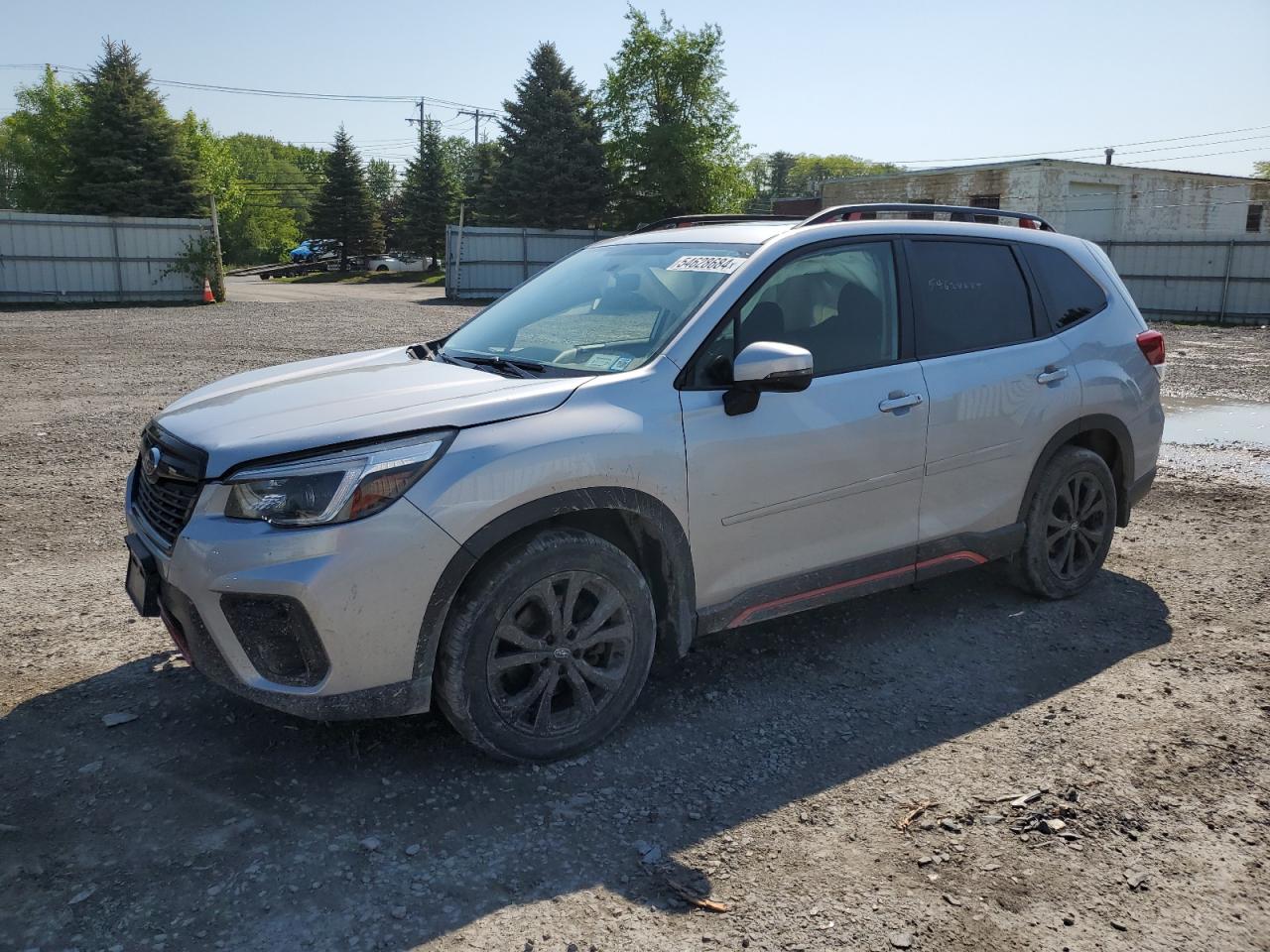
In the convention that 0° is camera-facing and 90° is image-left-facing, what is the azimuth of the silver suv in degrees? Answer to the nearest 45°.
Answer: approximately 45°

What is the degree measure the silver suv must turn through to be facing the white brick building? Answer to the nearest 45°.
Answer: approximately 180°

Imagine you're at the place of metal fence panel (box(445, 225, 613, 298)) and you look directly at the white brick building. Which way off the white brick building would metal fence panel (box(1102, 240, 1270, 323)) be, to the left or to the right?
right

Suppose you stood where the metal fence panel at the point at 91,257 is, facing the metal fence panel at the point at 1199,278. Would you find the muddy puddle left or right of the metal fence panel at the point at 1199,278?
right

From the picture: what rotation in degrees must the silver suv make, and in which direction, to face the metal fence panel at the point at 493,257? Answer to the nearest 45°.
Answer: approximately 135° to its right

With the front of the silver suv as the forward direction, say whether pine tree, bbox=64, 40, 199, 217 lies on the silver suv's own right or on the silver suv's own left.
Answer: on the silver suv's own right

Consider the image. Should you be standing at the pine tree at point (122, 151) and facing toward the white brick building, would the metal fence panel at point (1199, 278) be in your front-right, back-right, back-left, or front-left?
front-right

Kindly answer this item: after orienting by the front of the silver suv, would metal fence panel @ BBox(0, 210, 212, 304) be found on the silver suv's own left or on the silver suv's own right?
on the silver suv's own right

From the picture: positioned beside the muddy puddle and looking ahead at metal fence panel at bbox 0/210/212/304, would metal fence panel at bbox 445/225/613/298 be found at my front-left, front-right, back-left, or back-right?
front-right

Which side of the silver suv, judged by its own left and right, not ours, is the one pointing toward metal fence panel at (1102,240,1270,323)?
back

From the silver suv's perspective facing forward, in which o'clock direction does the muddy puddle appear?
The muddy puddle is roughly at 6 o'clock from the silver suv.

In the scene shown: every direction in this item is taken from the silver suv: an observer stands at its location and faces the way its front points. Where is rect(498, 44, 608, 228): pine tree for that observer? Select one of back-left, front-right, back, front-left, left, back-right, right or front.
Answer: back-right
